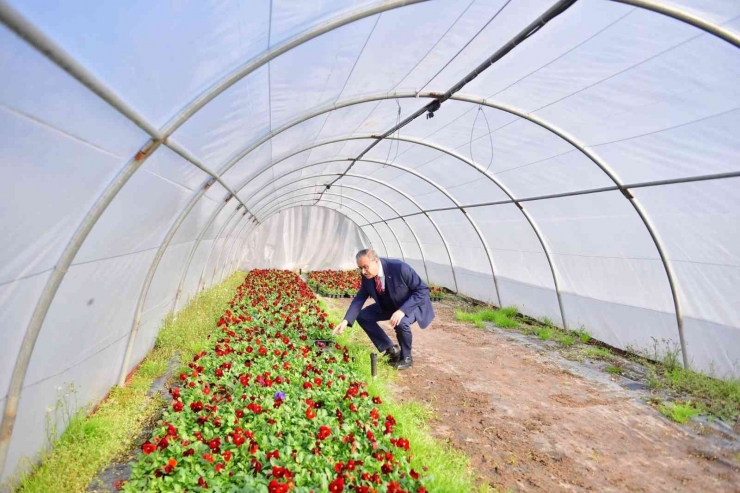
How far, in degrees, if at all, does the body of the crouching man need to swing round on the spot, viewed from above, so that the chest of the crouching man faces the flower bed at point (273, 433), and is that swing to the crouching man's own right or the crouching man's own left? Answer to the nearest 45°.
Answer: approximately 45° to the crouching man's own left

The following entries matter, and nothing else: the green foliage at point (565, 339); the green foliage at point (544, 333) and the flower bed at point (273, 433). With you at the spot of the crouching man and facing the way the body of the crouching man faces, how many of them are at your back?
2

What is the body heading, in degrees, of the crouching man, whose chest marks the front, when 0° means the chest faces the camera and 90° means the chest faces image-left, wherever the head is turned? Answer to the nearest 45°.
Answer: approximately 45°

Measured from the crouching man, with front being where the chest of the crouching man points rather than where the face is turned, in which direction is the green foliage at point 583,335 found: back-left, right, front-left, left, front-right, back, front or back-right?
back

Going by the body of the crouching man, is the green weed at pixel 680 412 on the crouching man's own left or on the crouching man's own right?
on the crouching man's own left

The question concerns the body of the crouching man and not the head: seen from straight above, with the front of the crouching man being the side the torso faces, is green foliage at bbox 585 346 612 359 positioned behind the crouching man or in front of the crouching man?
behind

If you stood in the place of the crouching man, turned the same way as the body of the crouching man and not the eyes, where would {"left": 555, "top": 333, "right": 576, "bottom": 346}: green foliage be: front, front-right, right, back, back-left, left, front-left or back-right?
back

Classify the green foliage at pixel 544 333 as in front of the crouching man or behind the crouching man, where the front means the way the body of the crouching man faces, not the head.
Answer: behind
